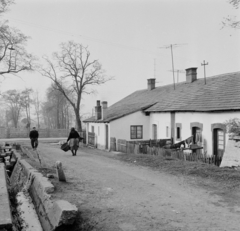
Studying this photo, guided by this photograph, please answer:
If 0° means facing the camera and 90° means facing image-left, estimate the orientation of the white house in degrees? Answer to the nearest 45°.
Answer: approximately 45°

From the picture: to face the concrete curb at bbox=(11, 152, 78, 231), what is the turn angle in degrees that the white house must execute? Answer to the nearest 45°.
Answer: approximately 45° to its left
